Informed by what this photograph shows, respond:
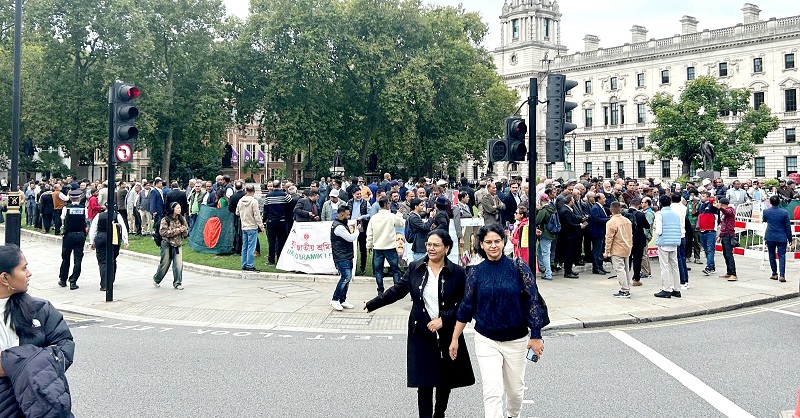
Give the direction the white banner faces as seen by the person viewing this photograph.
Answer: facing the viewer

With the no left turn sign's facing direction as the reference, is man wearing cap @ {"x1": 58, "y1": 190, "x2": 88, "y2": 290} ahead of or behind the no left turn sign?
behind

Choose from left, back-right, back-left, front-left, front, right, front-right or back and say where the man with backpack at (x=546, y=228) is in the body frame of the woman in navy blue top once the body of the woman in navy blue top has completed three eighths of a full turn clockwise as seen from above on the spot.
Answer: front-right

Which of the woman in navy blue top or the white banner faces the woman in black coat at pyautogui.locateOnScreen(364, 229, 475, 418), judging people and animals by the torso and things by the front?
the white banner

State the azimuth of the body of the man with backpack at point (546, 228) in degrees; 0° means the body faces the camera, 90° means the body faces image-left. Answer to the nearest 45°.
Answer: approximately 135°

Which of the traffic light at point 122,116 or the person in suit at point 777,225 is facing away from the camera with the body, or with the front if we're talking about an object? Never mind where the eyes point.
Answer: the person in suit

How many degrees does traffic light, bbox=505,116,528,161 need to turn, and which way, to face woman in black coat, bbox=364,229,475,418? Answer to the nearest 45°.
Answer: approximately 45° to its right

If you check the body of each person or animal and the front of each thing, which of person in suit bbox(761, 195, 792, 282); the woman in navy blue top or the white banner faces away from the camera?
the person in suit

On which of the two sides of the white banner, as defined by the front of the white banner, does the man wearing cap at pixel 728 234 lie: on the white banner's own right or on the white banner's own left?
on the white banner's own left

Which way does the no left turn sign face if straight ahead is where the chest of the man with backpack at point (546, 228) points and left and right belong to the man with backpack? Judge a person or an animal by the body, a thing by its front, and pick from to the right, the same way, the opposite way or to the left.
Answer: the opposite way

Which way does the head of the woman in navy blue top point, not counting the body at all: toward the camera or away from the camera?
toward the camera

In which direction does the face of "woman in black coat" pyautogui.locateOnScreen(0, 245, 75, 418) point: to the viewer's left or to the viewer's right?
to the viewer's right

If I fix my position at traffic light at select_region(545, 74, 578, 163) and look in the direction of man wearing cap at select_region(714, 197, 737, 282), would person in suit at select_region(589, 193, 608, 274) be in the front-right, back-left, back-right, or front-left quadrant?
front-left

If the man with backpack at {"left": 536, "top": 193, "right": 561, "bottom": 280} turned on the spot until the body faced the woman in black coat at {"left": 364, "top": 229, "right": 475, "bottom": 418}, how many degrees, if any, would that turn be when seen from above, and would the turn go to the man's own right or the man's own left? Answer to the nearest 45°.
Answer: approximately 135° to the man's own left
